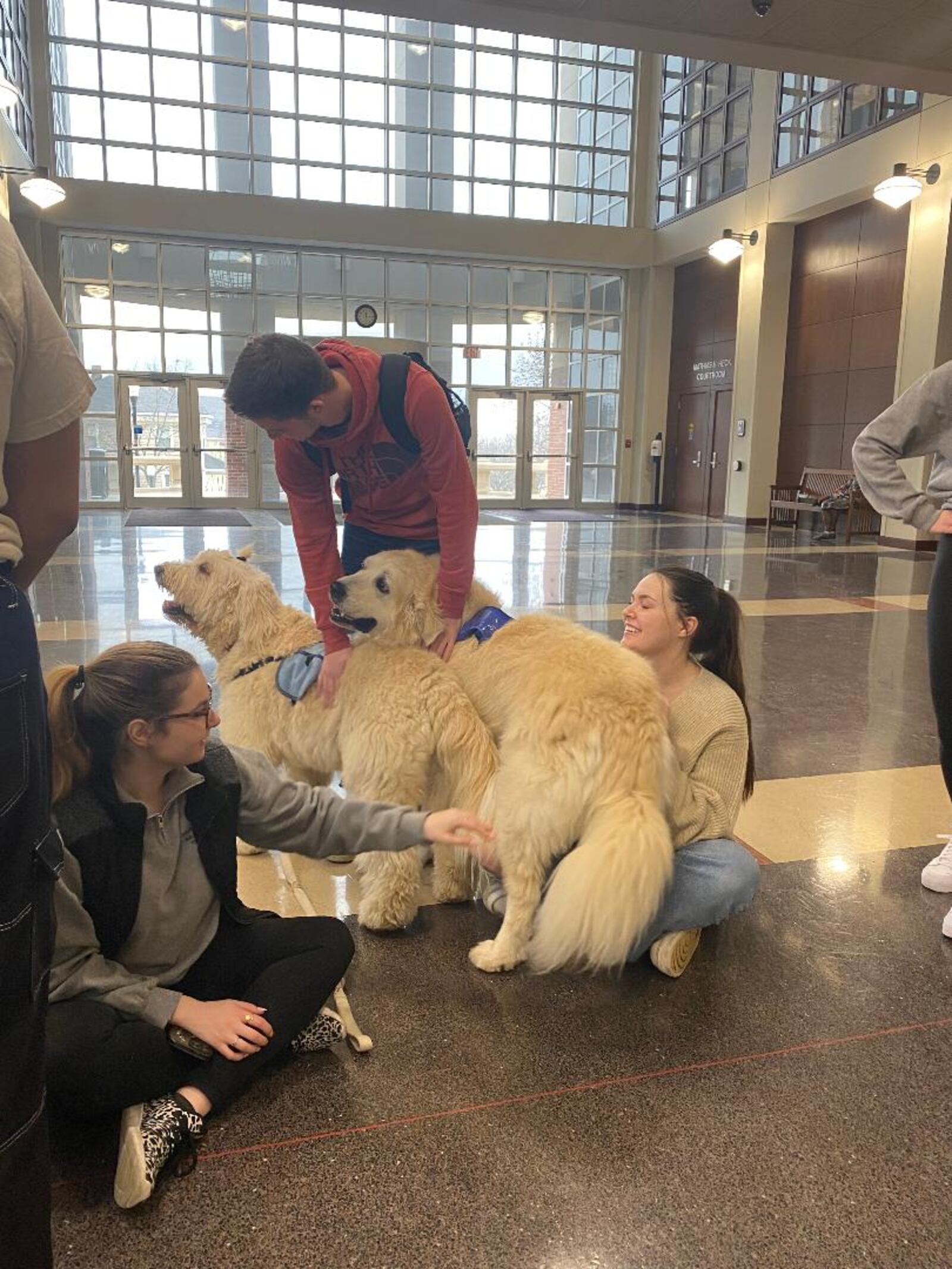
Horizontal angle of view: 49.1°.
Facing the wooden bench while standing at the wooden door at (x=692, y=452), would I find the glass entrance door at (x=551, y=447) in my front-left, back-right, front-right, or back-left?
back-right

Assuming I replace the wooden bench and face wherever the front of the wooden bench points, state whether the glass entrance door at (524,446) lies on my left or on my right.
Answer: on my right

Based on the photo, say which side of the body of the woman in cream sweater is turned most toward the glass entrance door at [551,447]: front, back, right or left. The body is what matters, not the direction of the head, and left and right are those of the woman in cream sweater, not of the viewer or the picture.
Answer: right

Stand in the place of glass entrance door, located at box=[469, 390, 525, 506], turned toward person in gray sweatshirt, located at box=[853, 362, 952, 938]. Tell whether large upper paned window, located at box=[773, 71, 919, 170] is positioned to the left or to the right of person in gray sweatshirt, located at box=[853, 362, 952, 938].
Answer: left

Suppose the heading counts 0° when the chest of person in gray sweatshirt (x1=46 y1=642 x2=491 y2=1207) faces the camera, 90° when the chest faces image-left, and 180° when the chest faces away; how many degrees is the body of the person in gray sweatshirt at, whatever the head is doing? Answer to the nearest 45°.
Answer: approximately 315°

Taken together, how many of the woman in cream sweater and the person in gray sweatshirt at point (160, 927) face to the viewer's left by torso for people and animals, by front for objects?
1

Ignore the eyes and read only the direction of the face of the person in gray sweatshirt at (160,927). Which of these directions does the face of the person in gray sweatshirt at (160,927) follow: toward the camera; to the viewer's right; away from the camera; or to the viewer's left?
to the viewer's right

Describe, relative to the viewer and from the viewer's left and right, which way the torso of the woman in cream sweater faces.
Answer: facing to the left of the viewer

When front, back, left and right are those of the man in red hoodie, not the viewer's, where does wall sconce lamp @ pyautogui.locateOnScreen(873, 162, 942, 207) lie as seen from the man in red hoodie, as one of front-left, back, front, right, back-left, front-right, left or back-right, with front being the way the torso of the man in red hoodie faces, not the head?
back
